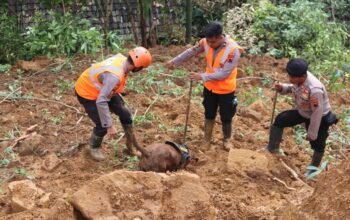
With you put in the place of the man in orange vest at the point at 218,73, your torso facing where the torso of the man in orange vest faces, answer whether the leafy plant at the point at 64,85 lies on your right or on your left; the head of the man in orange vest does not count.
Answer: on your right

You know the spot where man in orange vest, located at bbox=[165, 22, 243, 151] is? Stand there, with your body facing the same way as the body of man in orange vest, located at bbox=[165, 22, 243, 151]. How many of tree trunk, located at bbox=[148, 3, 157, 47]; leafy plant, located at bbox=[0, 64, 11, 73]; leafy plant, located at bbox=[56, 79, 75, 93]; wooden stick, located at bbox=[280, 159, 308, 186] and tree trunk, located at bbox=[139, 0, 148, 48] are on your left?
1

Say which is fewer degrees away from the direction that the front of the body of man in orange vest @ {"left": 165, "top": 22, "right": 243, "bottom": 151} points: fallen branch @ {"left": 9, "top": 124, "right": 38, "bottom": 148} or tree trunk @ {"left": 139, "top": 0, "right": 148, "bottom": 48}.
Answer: the fallen branch

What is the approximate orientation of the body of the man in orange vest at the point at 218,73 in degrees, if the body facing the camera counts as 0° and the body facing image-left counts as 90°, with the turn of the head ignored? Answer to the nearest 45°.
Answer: approximately 45°

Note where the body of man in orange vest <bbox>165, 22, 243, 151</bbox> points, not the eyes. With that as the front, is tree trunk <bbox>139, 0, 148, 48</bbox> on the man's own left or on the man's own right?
on the man's own right

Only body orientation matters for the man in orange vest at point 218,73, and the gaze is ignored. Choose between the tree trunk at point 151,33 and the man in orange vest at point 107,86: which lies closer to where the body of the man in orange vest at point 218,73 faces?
the man in orange vest at point 107,86

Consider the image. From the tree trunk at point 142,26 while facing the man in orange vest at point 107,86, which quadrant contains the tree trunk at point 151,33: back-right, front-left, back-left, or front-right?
back-left

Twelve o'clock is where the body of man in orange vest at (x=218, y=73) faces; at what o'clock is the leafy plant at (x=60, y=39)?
The leafy plant is roughly at 3 o'clock from the man in orange vest.

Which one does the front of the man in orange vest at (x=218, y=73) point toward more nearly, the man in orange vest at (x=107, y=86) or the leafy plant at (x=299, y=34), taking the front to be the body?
the man in orange vest at (x=107, y=86)

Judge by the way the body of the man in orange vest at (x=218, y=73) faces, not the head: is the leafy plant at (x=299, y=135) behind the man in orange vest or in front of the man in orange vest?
behind

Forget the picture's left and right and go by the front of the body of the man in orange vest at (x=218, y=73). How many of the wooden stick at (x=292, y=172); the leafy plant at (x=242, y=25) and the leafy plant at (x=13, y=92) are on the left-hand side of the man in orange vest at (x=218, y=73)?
1

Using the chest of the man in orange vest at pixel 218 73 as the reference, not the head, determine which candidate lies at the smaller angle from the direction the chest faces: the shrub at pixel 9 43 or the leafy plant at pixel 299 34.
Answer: the shrub

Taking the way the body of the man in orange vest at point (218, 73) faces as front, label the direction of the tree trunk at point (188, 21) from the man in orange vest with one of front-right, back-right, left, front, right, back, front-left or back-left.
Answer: back-right

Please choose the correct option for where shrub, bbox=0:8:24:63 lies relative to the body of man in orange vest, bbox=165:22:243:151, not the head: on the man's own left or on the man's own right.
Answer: on the man's own right
